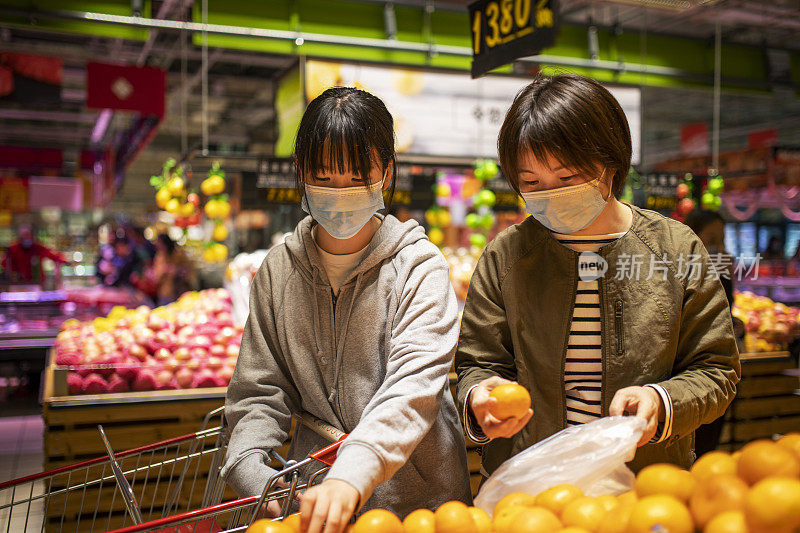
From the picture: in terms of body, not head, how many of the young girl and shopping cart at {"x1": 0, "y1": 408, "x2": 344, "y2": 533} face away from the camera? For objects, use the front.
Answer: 0

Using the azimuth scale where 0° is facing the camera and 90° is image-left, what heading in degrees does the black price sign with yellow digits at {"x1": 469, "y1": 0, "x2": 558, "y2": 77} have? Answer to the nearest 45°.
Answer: approximately 45°

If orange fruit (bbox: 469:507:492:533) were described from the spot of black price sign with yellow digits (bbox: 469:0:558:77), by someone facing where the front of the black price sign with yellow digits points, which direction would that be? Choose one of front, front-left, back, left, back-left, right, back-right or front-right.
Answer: front-left

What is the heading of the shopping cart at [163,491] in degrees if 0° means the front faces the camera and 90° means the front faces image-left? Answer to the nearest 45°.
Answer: approximately 45°

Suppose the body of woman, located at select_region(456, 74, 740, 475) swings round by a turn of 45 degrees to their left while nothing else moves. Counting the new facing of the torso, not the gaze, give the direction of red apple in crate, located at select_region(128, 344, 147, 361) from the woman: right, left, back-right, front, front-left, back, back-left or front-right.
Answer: back-right

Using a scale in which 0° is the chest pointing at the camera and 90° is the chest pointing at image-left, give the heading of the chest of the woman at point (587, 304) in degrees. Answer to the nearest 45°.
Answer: approximately 45°

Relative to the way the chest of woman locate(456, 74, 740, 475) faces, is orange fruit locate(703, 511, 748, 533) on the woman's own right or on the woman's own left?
on the woman's own left

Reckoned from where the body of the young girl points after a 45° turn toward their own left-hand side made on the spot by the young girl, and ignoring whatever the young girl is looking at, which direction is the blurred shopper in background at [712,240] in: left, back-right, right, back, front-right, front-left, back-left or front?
left

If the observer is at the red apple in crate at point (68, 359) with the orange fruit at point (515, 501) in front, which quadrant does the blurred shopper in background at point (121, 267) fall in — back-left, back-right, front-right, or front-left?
back-left

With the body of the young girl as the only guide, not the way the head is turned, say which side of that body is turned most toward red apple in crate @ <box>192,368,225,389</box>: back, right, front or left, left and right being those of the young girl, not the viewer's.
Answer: back

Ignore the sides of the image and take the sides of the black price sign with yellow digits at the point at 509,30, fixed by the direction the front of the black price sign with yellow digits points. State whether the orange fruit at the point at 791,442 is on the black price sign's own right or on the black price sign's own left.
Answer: on the black price sign's own left
